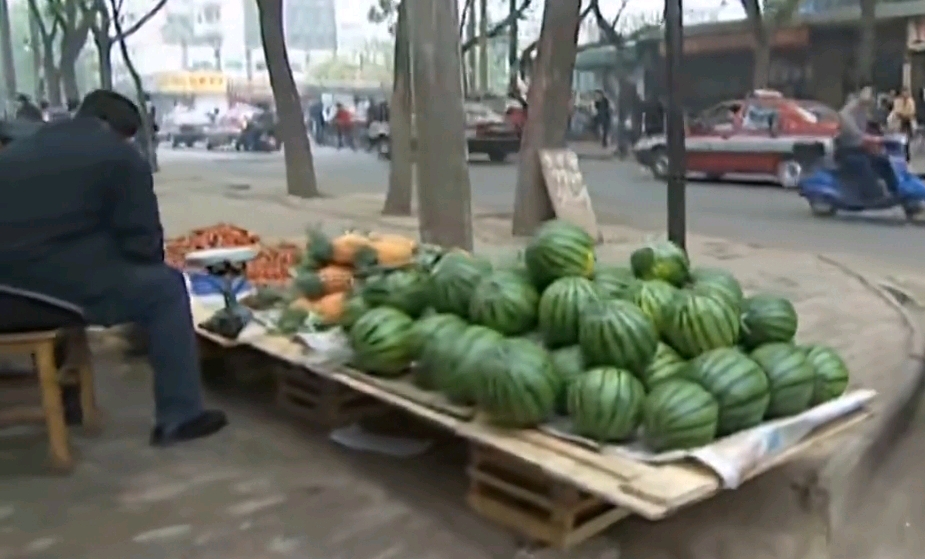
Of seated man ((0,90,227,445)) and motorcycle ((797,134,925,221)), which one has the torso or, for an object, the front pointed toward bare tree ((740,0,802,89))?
the seated man

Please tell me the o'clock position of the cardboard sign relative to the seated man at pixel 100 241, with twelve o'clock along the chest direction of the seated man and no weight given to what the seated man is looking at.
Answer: The cardboard sign is roughly at 12 o'clock from the seated man.

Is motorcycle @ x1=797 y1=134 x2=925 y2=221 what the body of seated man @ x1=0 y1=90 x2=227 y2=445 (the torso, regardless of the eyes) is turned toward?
yes

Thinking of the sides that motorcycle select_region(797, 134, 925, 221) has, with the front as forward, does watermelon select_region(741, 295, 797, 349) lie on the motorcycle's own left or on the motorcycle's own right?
on the motorcycle's own right

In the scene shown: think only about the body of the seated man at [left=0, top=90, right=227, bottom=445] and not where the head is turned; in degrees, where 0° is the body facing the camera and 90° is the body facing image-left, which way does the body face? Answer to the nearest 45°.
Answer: approximately 225°

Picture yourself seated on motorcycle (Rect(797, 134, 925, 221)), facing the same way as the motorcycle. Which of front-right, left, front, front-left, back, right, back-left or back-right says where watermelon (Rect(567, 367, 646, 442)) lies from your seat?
right

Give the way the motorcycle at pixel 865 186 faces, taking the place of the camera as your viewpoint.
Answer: facing to the right of the viewer

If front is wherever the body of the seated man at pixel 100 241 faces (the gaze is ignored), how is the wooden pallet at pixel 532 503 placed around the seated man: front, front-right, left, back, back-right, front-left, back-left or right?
right

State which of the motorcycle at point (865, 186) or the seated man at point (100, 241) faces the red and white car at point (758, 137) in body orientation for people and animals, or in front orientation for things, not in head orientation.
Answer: the seated man

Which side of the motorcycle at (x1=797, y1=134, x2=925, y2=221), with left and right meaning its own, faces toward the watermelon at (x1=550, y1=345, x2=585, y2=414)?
right

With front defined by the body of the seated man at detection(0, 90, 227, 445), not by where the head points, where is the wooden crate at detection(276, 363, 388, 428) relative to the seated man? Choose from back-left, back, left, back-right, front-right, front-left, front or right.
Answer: front-right

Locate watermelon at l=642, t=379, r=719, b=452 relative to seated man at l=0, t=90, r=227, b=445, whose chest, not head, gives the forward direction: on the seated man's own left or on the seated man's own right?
on the seated man's own right
